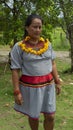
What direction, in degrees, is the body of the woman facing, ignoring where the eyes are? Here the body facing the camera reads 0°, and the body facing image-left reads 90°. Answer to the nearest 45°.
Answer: approximately 315°
